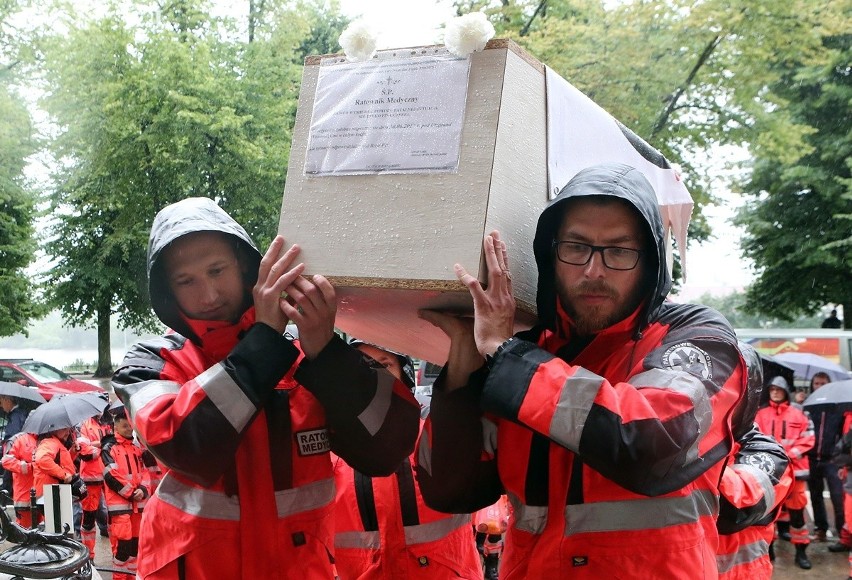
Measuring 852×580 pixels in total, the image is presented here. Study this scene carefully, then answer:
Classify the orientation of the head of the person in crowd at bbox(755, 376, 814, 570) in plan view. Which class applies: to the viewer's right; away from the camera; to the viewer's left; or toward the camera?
toward the camera

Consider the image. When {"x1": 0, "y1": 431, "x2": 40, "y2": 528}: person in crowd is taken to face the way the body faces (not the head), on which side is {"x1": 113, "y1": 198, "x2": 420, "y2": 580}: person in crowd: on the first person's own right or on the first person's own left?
on the first person's own right

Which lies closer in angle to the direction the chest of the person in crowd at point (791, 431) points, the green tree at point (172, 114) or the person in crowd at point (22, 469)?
the person in crowd

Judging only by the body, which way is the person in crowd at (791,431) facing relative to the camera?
toward the camera

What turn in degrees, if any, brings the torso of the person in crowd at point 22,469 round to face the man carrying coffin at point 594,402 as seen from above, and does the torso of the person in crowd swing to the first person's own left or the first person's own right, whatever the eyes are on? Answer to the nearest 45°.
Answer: approximately 90° to the first person's own right

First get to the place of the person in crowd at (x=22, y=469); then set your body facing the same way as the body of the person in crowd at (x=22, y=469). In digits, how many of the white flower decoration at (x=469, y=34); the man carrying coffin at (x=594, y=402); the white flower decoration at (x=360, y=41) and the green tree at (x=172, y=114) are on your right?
3

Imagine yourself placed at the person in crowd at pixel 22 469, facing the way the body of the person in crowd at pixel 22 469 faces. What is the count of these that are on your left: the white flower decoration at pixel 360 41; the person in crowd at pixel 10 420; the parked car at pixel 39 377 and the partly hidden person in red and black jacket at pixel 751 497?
2

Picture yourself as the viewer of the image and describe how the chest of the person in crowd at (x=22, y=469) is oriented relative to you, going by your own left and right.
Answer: facing to the right of the viewer

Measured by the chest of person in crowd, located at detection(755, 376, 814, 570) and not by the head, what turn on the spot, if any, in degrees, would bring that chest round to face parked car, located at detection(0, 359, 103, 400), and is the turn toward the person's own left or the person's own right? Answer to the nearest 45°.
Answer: approximately 90° to the person's own right

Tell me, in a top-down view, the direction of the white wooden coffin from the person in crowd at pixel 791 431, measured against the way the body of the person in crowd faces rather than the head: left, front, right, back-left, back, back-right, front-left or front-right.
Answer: front

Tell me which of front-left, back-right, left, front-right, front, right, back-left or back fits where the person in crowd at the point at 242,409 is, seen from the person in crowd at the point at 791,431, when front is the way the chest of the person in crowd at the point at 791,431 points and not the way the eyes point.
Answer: front

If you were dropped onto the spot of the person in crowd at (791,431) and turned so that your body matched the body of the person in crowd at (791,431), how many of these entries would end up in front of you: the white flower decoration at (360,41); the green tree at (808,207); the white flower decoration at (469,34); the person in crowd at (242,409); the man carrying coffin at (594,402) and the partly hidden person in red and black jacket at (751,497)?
5

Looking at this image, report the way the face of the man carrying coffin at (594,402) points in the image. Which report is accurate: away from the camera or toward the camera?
toward the camera

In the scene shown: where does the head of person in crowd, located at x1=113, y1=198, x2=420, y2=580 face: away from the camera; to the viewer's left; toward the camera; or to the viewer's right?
toward the camera
